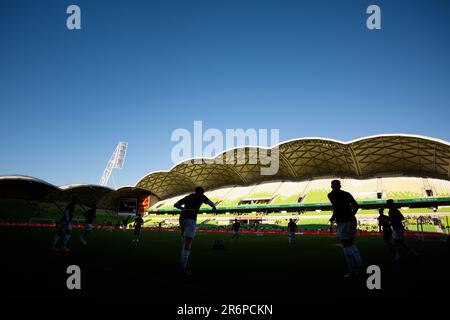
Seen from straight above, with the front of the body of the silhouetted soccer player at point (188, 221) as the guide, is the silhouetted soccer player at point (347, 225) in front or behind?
in front
